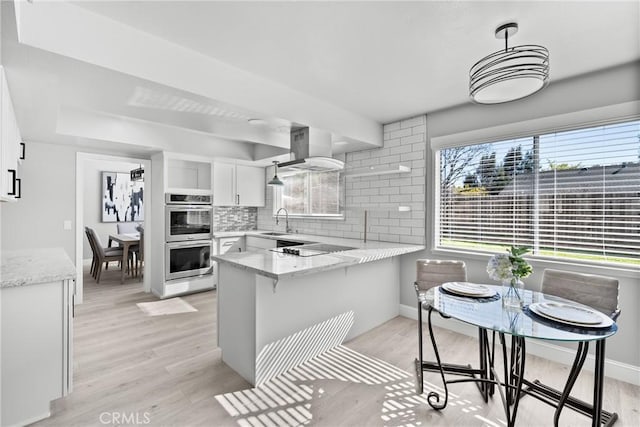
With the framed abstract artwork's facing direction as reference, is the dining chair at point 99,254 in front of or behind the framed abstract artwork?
in front

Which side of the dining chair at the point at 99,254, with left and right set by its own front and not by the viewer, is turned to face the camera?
right

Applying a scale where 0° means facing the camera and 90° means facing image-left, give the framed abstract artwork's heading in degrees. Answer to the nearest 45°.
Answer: approximately 0°

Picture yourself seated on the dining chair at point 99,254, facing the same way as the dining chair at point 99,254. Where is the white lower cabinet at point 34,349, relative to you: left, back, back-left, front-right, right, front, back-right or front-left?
right

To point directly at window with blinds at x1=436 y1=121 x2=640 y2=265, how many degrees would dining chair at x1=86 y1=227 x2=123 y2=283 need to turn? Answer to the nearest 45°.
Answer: approximately 45° to its right

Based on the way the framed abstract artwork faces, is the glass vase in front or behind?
in front

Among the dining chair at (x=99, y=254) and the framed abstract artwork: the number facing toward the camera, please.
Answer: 1

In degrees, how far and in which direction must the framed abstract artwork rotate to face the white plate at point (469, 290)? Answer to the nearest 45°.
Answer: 0° — it already faces it

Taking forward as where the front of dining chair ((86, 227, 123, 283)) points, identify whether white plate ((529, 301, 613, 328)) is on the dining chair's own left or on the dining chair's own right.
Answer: on the dining chair's own right

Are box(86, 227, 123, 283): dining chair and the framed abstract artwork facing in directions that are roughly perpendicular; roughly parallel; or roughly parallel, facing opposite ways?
roughly perpendicular

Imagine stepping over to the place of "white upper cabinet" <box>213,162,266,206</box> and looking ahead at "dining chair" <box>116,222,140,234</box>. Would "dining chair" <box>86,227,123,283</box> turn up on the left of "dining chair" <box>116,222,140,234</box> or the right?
left

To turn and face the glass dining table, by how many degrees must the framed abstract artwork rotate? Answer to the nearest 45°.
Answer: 0° — it already faces it
